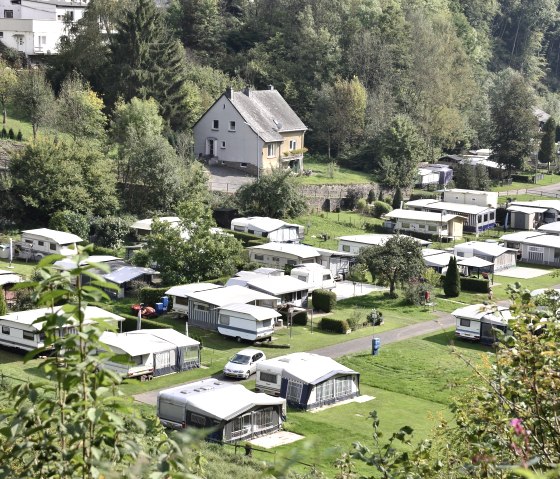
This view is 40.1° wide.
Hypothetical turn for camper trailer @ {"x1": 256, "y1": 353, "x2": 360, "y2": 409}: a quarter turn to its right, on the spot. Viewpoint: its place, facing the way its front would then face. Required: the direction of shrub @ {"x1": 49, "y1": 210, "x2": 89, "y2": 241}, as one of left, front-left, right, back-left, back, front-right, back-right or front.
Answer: back

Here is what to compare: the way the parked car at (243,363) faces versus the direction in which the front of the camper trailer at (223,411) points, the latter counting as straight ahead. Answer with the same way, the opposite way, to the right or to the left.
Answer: the opposite way

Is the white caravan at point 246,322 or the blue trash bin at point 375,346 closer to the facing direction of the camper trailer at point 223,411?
the blue trash bin

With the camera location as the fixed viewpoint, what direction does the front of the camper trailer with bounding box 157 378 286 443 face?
facing away from the viewer and to the right of the viewer

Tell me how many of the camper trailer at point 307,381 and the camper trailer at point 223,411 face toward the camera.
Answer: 0

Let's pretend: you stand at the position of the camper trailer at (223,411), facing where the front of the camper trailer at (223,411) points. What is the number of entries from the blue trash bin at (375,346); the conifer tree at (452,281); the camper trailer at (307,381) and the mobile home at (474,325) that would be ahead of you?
4

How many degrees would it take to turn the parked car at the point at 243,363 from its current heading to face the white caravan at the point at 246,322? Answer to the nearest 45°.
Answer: approximately 135° to its right
